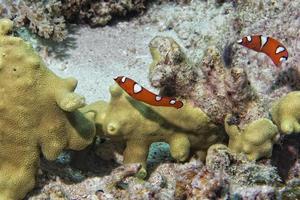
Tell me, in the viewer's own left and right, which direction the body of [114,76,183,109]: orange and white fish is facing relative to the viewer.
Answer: facing to the left of the viewer

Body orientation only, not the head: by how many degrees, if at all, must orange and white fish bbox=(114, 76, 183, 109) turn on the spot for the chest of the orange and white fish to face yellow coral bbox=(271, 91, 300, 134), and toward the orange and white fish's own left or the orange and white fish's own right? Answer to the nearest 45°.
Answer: approximately 180°

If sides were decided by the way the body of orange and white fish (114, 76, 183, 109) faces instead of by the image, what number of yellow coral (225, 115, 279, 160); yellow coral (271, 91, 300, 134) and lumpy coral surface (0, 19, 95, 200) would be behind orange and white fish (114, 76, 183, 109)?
2

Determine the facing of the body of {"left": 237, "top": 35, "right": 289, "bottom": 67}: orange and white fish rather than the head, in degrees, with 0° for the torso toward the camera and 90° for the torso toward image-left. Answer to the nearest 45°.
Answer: approximately 90°

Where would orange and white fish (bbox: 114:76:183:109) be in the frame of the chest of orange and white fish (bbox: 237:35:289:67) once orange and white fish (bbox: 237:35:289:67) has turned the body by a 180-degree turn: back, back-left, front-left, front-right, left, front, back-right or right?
back-right

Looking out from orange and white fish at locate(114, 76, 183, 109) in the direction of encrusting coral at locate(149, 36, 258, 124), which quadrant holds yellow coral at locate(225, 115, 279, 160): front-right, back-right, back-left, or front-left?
front-right

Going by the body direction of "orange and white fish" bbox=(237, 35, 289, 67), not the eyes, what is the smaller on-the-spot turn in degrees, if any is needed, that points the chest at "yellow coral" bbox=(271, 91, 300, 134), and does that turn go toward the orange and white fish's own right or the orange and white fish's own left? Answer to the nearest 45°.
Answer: approximately 135° to the orange and white fish's own left

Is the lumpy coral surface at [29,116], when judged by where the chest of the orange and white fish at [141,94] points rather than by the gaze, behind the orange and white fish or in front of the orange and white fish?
in front

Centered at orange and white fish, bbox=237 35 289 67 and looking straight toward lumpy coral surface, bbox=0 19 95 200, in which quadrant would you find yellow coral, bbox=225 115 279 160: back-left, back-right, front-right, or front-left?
front-left

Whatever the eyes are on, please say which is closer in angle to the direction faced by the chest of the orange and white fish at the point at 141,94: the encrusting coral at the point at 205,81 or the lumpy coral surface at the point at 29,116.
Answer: the lumpy coral surface

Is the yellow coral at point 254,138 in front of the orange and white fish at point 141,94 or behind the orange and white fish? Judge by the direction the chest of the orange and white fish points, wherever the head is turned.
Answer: behind
